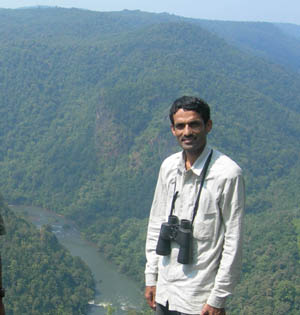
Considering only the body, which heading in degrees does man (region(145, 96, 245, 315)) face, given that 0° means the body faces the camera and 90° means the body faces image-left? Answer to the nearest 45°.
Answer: approximately 45°
